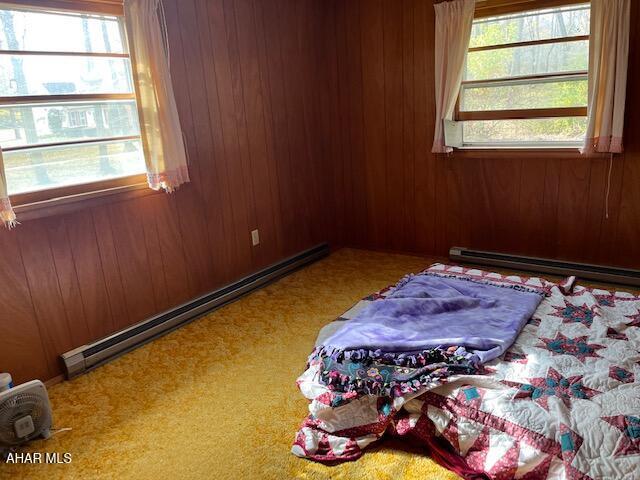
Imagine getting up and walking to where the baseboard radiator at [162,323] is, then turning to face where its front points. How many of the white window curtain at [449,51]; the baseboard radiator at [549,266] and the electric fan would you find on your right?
1

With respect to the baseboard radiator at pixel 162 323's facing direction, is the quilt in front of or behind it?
in front

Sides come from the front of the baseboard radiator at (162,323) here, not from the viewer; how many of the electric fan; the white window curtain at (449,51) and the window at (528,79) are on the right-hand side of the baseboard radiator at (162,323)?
1

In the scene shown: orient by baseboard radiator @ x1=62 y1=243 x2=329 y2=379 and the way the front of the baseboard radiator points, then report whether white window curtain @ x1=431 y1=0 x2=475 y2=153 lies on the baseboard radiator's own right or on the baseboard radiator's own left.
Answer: on the baseboard radiator's own left

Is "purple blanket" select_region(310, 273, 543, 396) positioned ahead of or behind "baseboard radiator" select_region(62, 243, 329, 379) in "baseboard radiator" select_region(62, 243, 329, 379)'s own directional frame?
ahead

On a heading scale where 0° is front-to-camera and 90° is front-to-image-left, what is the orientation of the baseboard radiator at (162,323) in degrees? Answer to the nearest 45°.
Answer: approximately 315°

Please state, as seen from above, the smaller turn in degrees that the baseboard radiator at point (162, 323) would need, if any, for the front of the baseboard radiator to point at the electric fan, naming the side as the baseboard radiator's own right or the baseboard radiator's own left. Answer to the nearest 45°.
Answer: approximately 90° to the baseboard radiator's own right

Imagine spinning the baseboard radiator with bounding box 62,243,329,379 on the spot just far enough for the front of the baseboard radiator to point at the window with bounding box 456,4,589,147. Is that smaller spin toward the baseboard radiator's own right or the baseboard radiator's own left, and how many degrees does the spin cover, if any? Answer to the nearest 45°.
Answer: approximately 45° to the baseboard radiator's own left

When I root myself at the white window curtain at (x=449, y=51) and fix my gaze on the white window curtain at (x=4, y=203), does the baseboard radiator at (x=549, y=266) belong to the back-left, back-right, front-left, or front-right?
back-left

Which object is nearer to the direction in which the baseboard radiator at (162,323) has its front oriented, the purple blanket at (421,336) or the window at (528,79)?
the purple blanket
